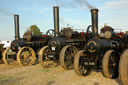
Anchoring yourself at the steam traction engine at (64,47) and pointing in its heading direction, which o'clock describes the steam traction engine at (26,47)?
the steam traction engine at (26,47) is roughly at 3 o'clock from the steam traction engine at (64,47).

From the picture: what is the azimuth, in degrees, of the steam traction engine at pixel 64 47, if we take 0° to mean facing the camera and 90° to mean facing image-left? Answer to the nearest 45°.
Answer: approximately 45°

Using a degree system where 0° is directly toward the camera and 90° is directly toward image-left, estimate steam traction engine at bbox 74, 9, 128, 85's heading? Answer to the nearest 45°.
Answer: approximately 45°

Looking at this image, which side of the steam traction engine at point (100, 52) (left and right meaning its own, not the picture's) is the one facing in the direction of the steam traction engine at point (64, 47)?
right

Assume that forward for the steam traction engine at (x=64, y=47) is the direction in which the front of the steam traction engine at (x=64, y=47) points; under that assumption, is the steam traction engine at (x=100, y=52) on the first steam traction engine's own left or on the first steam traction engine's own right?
on the first steam traction engine's own left

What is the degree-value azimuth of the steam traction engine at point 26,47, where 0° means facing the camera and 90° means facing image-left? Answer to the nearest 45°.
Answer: approximately 45°

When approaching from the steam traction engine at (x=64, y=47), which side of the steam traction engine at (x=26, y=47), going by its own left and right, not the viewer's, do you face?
left

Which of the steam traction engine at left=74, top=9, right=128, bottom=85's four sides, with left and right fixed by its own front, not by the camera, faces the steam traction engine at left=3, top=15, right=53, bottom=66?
right

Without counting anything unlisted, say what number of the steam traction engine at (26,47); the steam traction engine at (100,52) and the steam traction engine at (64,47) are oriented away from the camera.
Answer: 0
